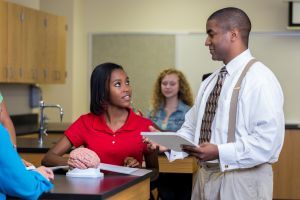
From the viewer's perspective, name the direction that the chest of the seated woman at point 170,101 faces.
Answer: toward the camera

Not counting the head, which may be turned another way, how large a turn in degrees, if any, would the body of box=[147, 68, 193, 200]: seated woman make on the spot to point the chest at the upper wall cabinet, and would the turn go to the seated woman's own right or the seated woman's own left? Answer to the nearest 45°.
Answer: approximately 135° to the seated woman's own right

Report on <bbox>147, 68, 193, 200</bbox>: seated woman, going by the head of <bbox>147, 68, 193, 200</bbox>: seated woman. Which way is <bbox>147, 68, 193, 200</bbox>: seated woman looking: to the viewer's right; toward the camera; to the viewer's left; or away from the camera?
toward the camera

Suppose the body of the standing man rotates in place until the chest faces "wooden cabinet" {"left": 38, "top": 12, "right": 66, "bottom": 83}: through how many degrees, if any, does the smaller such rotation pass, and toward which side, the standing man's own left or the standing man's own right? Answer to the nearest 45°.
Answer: approximately 90° to the standing man's own right

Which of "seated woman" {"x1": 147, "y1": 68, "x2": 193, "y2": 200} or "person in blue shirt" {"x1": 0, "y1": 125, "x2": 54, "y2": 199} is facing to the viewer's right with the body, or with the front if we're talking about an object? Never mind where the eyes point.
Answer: the person in blue shirt

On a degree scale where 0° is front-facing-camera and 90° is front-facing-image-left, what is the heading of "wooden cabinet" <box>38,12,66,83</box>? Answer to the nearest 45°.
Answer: approximately 315°

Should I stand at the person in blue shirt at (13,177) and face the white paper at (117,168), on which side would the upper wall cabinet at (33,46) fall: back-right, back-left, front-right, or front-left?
front-left

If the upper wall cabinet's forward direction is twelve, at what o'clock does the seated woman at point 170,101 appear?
The seated woman is roughly at 12 o'clock from the upper wall cabinet.

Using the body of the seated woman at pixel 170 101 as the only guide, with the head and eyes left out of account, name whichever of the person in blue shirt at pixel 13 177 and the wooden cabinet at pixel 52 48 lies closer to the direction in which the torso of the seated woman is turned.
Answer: the person in blue shirt

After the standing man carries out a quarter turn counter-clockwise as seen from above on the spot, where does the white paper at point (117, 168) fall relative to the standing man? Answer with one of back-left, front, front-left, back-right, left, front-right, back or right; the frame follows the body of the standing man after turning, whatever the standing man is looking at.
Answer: back-right

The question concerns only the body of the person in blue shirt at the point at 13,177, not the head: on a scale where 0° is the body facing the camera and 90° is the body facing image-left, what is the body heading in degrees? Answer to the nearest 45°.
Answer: approximately 270°
